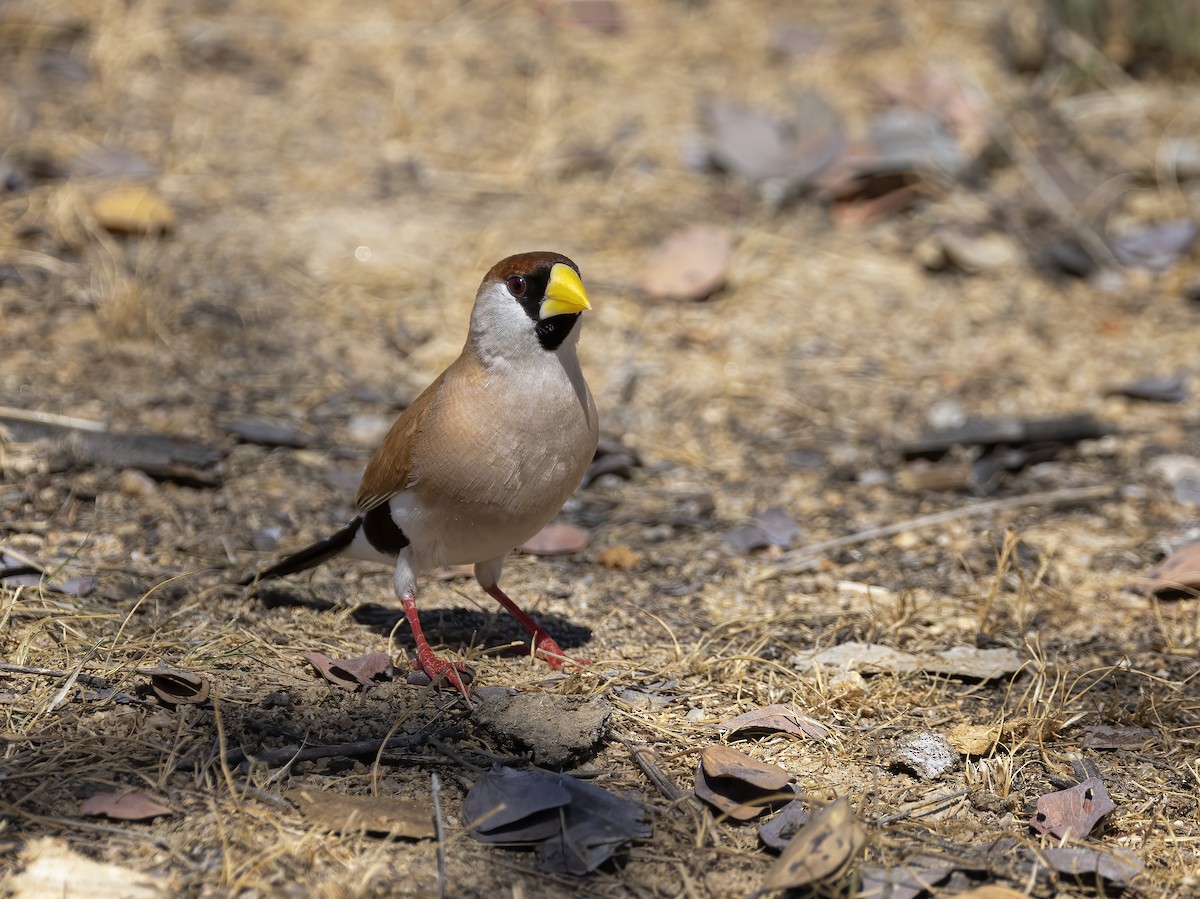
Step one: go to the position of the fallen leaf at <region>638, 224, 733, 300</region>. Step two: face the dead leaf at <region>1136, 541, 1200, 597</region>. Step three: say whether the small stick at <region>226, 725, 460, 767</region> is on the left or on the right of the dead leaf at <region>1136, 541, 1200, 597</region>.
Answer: right

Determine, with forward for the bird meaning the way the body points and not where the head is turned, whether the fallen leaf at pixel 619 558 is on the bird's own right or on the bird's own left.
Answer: on the bird's own left

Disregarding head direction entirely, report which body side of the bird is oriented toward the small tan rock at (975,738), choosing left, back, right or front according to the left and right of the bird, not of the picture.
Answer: front

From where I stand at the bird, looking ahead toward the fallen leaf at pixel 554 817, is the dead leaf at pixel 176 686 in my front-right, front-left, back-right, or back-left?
front-right

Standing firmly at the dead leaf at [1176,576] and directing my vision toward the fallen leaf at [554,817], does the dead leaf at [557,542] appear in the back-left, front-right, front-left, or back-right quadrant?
front-right

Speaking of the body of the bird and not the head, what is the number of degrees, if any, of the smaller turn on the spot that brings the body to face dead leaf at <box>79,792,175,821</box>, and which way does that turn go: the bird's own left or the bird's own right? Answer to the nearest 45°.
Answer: approximately 90° to the bird's own right

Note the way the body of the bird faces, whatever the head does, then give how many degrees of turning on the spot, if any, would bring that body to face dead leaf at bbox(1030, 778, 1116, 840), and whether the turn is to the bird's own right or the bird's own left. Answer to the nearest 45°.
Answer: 0° — it already faces it

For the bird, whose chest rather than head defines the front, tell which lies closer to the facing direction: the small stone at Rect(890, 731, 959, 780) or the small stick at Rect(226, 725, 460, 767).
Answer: the small stone

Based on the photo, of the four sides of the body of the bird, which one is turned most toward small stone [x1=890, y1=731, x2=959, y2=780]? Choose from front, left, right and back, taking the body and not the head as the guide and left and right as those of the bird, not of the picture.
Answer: front

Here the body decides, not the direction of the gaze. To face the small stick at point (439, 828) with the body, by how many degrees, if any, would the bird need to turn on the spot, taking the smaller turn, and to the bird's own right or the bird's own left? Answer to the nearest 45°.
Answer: approximately 45° to the bird's own right

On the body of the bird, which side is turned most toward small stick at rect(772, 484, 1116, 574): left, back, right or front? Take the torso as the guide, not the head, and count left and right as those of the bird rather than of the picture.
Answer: left

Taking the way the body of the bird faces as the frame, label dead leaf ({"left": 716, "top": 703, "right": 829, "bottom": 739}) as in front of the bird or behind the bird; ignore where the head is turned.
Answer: in front

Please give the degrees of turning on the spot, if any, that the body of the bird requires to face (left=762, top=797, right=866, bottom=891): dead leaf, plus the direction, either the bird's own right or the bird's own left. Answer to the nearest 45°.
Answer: approximately 45° to the bird's own right

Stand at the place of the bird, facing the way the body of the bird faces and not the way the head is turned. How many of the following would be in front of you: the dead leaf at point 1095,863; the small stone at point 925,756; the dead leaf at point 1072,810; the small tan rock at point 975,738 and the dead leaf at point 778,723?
5
